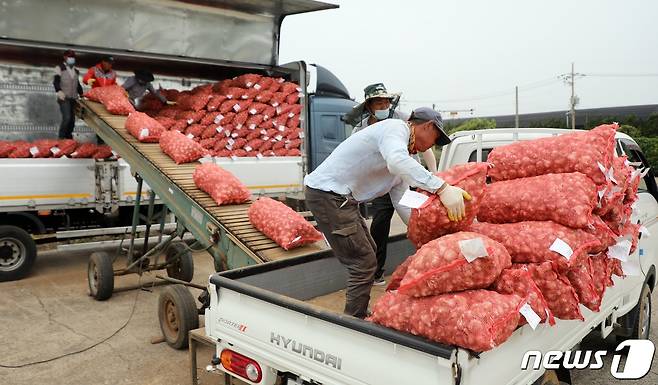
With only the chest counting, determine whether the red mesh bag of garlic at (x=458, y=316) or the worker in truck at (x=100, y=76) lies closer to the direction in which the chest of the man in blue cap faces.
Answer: the red mesh bag of garlic

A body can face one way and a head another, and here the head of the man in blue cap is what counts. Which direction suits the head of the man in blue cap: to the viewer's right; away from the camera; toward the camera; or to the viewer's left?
to the viewer's right

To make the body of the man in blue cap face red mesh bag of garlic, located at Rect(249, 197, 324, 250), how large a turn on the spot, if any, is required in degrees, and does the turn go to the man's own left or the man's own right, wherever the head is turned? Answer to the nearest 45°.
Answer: approximately 135° to the man's own left

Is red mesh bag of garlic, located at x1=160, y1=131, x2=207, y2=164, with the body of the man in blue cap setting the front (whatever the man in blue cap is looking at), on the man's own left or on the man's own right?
on the man's own left

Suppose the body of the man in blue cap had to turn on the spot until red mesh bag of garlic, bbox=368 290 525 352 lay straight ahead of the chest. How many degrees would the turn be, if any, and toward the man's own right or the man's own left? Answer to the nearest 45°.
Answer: approximately 90° to the man's own right

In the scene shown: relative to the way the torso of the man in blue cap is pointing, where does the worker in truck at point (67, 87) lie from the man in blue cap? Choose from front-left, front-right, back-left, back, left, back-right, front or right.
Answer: back-left

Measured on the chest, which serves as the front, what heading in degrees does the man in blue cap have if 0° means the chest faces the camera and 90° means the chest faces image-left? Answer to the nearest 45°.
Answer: approximately 270°

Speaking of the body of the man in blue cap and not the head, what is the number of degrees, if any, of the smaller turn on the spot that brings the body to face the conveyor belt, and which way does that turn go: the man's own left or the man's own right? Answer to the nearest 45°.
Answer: approximately 135° to the man's own left

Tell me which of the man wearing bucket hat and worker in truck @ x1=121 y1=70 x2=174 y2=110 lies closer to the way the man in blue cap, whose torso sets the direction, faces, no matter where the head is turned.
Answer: the man wearing bucket hat
